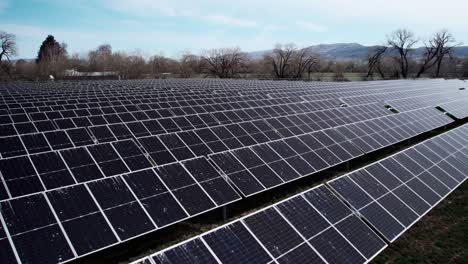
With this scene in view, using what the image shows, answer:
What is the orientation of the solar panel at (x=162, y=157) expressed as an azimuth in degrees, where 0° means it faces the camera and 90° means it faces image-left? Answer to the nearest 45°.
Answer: approximately 315°
